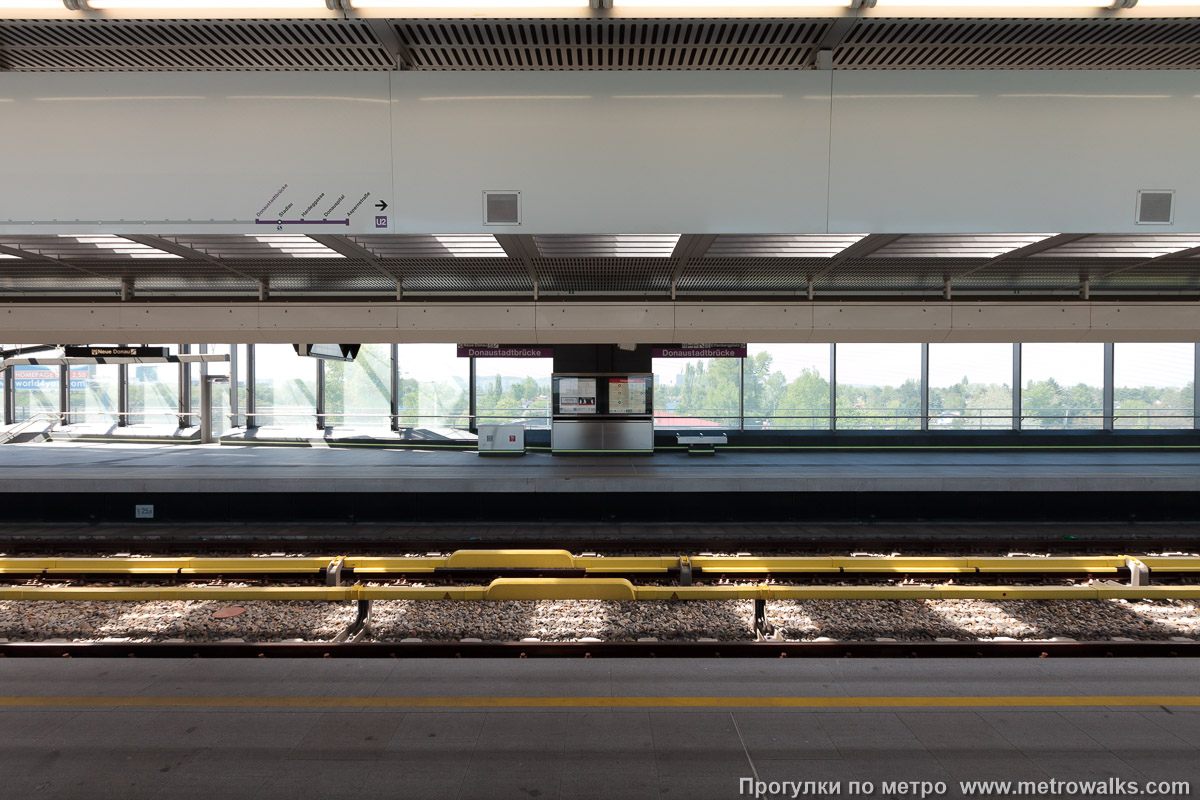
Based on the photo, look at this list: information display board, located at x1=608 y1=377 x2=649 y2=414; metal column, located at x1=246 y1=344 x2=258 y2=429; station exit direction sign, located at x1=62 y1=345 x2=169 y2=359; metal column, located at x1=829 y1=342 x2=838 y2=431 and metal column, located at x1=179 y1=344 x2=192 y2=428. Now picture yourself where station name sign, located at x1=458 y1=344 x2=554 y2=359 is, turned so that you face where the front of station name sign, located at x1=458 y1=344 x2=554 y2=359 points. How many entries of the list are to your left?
2

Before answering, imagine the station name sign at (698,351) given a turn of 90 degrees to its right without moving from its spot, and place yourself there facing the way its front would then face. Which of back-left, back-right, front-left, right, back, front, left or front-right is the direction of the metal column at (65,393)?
front

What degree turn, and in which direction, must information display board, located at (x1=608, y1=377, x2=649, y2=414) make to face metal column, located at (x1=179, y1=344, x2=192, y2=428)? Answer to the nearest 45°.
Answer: approximately 90° to its right

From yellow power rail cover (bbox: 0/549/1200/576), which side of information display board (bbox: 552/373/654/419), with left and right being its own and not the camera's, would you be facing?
front

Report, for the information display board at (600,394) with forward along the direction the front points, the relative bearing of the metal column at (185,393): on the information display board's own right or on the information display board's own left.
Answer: on the information display board's own right

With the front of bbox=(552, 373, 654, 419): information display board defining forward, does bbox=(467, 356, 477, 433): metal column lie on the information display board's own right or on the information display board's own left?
on the information display board's own right

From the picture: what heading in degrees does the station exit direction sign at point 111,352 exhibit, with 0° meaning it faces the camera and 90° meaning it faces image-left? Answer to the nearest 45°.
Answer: approximately 0°

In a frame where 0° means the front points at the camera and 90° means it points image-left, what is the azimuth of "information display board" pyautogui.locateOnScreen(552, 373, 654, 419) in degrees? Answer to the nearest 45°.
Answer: approximately 0°

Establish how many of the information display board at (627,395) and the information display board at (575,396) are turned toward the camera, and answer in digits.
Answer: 2

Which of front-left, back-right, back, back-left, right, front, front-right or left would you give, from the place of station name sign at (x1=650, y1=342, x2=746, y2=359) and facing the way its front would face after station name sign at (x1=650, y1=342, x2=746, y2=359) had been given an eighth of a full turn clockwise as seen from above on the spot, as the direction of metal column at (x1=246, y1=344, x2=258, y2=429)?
front-right
